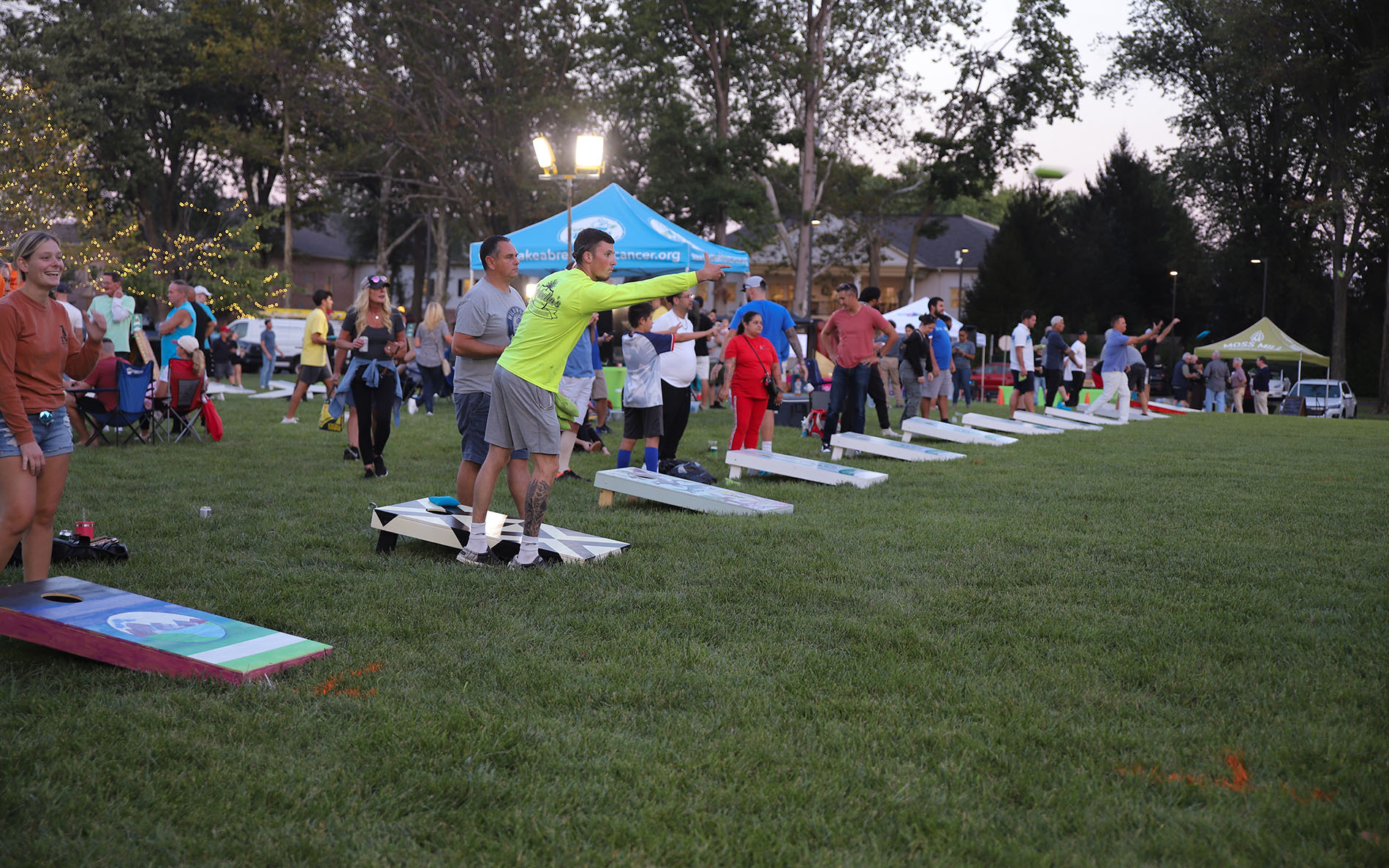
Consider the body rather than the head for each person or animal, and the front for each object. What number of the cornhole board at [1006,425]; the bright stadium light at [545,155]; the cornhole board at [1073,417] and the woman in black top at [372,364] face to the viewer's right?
2

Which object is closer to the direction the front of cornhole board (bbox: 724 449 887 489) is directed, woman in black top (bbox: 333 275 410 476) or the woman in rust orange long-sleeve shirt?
the woman in rust orange long-sleeve shirt

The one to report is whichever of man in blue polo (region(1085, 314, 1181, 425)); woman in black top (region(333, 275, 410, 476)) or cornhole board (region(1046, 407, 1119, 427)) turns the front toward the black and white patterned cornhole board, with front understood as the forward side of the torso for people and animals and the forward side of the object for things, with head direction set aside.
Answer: the woman in black top

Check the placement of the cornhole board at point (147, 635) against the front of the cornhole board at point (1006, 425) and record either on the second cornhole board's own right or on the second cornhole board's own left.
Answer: on the second cornhole board's own right

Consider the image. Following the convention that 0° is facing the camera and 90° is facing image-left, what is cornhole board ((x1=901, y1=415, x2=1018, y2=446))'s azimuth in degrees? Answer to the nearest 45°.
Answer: approximately 270°

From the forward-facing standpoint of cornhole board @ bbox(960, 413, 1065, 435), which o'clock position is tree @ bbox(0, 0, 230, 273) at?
The tree is roughly at 7 o'clock from the cornhole board.

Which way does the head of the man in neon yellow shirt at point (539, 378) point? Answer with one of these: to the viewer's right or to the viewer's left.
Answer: to the viewer's right

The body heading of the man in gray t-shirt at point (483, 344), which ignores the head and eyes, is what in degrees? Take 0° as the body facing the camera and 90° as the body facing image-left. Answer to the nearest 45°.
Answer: approximately 315°

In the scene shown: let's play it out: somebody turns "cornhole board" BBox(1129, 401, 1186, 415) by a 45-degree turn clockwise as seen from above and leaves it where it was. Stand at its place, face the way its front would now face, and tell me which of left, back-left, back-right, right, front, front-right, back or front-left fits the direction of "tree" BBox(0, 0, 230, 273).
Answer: back-right

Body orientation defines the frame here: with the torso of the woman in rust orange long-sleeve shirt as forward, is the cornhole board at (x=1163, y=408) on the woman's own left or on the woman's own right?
on the woman's own left

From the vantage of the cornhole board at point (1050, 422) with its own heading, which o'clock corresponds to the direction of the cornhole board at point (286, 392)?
the cornhole board at point (286, 392) is roughly at 6 o'clock from the cornhole board at point (1050, 422).

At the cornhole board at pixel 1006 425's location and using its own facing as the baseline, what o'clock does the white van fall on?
The white van is roughly at 7 o'clock from the cornhole board.

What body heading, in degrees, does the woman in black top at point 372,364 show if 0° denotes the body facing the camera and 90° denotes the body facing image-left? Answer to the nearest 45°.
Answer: approximately 0°

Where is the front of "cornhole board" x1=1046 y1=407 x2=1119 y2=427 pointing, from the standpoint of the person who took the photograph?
facing to the right of the viewer

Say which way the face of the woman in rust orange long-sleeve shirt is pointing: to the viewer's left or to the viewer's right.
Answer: to the viewer's right
